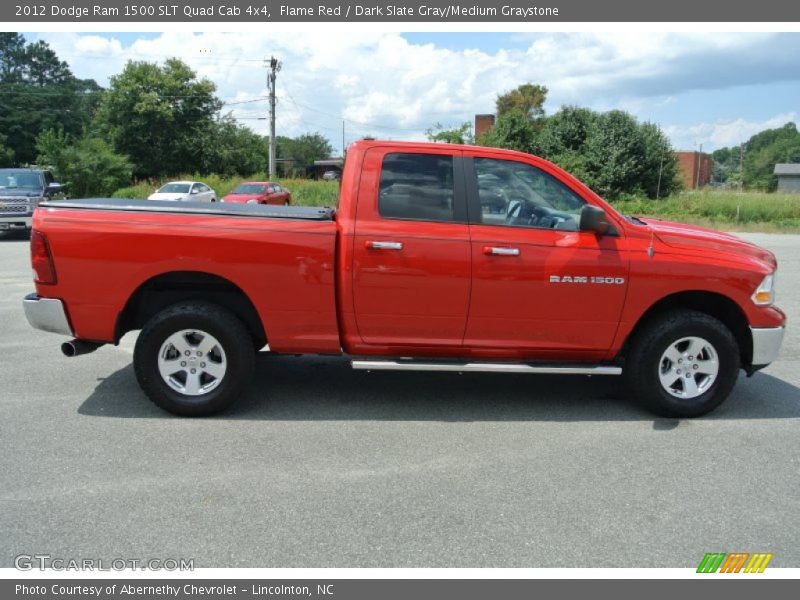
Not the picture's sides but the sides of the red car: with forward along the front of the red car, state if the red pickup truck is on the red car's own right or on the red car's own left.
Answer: on the red car's own left

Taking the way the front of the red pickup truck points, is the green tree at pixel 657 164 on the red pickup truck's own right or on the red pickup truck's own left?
on the red pickup truck's own left

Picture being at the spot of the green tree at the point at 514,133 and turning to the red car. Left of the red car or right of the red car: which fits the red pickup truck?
left

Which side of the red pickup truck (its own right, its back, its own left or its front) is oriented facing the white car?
left

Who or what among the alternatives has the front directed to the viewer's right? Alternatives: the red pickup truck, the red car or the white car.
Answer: the red pickup truck

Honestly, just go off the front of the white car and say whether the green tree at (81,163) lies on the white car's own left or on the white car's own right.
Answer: on the white car's own right

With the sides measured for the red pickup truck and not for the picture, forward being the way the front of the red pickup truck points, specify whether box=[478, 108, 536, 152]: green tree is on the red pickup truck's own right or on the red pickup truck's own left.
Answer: on the red pickup truck's own left

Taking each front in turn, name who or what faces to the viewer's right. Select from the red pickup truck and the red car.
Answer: the red pickup truck

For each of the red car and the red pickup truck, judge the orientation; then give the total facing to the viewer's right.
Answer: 1

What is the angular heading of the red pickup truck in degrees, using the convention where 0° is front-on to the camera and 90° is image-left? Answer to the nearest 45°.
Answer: approximately 270°

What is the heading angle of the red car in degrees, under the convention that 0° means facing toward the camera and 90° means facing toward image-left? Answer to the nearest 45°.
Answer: approximately 45°

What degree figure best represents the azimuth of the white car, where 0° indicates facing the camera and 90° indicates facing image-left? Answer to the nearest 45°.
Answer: approximately 45°
